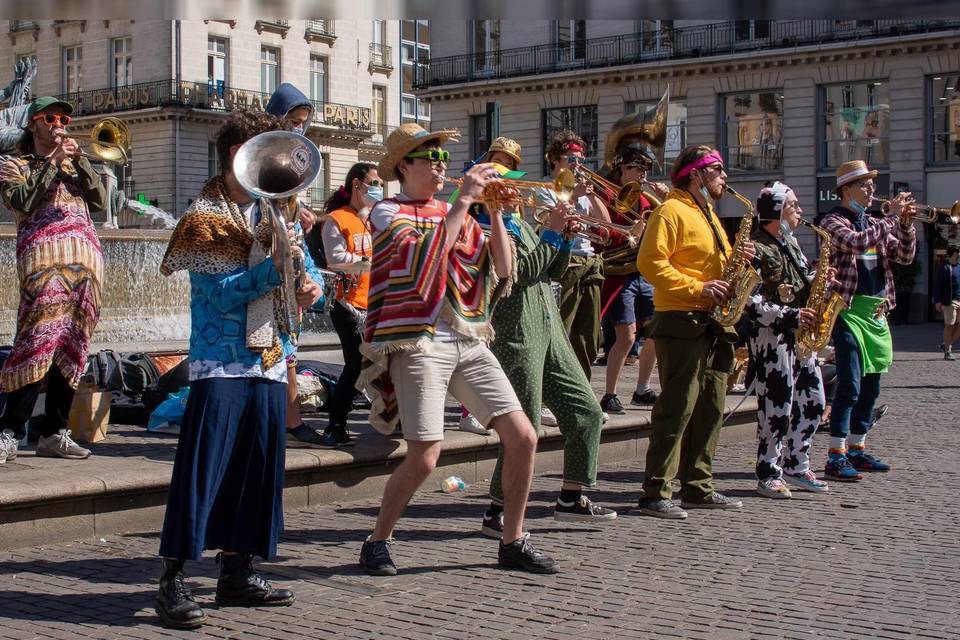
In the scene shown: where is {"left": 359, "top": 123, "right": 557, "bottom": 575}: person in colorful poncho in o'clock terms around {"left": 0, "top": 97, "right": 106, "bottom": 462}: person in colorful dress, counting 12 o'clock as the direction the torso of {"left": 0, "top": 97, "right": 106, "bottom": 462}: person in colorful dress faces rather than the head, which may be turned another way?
{"left": 359, "top": 123, "right": 557, "bottom": 575}: person in colorful poncho is roughly at 12 o'clock from {"left": 0, "top": 97, "right": 106, "bottom": 462}: person in colorful dress.

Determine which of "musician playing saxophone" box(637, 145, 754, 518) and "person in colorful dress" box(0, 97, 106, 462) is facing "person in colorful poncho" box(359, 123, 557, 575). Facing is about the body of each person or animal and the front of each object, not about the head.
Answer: "person in colorful dress" box(0, 97, 106, 462)

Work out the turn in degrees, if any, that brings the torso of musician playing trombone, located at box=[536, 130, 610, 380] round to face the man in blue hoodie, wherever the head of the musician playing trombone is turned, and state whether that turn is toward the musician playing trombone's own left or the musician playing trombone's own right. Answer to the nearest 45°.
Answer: approximately 90° to the musician playing trombone's own right

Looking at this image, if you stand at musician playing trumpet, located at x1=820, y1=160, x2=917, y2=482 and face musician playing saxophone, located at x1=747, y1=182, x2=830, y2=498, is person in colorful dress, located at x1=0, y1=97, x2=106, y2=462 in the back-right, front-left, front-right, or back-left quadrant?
front-right

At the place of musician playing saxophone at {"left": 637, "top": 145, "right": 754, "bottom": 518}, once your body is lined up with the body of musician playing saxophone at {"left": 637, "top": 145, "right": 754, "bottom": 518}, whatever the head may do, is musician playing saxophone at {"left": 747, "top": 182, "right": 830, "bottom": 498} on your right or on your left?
on your left

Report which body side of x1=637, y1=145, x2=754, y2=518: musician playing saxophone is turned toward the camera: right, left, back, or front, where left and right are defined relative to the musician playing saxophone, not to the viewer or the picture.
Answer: right

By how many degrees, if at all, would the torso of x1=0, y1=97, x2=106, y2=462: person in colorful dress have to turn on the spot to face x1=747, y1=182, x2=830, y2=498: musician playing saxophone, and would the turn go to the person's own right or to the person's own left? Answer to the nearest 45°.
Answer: approximately 45° to the person's own left

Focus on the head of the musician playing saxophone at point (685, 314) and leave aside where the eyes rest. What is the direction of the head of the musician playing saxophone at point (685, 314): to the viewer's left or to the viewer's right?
to the viewer's right

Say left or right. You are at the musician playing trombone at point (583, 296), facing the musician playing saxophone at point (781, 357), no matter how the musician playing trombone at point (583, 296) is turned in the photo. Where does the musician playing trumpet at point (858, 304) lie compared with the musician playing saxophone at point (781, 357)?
left

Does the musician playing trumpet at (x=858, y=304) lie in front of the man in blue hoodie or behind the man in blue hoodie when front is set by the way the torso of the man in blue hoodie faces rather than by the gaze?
in front

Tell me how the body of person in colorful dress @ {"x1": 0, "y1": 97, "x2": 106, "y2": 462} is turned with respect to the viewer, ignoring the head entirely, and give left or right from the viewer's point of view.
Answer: facing the viewer and to the right of the viewer

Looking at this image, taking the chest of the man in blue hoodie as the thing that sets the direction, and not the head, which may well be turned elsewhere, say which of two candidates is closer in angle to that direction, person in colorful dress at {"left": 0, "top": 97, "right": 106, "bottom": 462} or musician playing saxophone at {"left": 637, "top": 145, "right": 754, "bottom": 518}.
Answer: the musician playing saxophone
